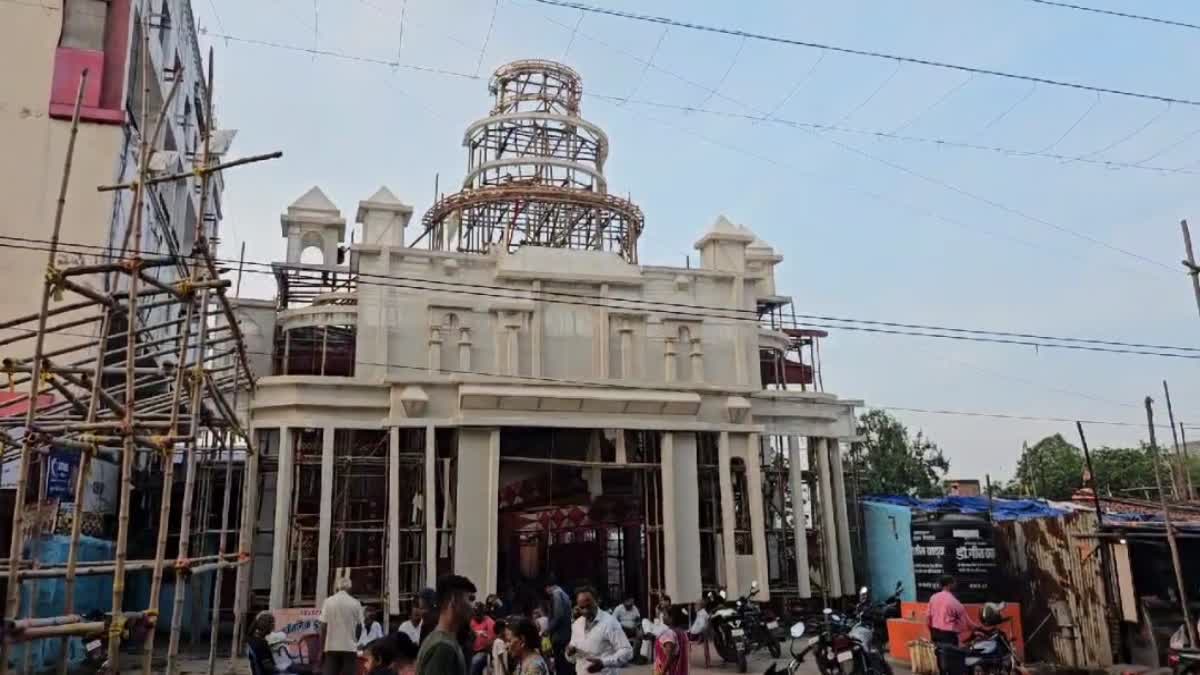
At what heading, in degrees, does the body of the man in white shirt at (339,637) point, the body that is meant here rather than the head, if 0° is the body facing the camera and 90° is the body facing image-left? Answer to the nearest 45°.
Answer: approximately 180°

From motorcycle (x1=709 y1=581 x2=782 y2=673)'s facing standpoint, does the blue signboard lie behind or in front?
in front

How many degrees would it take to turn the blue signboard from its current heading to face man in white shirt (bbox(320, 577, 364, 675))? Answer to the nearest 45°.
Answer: approximately 45° to its left

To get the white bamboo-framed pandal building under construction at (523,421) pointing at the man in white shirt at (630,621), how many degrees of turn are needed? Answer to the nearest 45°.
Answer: approximately 45° to its left

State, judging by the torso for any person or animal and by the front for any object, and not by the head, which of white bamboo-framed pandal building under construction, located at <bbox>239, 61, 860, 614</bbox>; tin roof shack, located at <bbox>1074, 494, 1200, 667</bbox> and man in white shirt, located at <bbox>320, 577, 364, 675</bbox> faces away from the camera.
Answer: the man in white shirt

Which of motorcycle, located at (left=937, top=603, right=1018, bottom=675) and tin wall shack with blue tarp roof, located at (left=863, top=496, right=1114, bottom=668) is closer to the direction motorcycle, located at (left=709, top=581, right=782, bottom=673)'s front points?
the motorcycle

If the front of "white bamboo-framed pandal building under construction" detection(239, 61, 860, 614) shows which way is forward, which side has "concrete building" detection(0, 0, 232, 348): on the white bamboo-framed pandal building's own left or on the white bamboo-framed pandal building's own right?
on the white bamboo-framed pandal building's own right

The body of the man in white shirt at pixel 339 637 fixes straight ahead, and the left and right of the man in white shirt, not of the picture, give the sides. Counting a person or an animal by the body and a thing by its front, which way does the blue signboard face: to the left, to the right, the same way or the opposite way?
the opposite way

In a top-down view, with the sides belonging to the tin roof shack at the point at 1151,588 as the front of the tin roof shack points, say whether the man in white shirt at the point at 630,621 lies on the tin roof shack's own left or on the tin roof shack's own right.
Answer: on the tin roof shack's own right

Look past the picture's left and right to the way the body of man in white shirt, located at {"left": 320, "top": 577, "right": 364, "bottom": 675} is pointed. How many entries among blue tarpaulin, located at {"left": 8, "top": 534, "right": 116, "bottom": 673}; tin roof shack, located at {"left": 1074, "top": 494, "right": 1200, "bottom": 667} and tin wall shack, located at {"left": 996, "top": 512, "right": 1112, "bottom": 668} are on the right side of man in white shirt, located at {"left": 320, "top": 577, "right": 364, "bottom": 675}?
2
